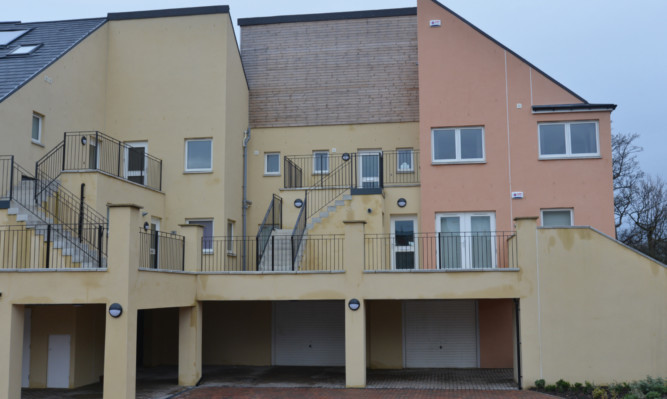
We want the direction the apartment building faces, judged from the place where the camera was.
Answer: facing the viewer
